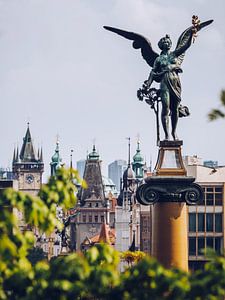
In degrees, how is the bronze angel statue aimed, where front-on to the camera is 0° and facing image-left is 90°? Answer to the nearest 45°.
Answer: approximately 0°
